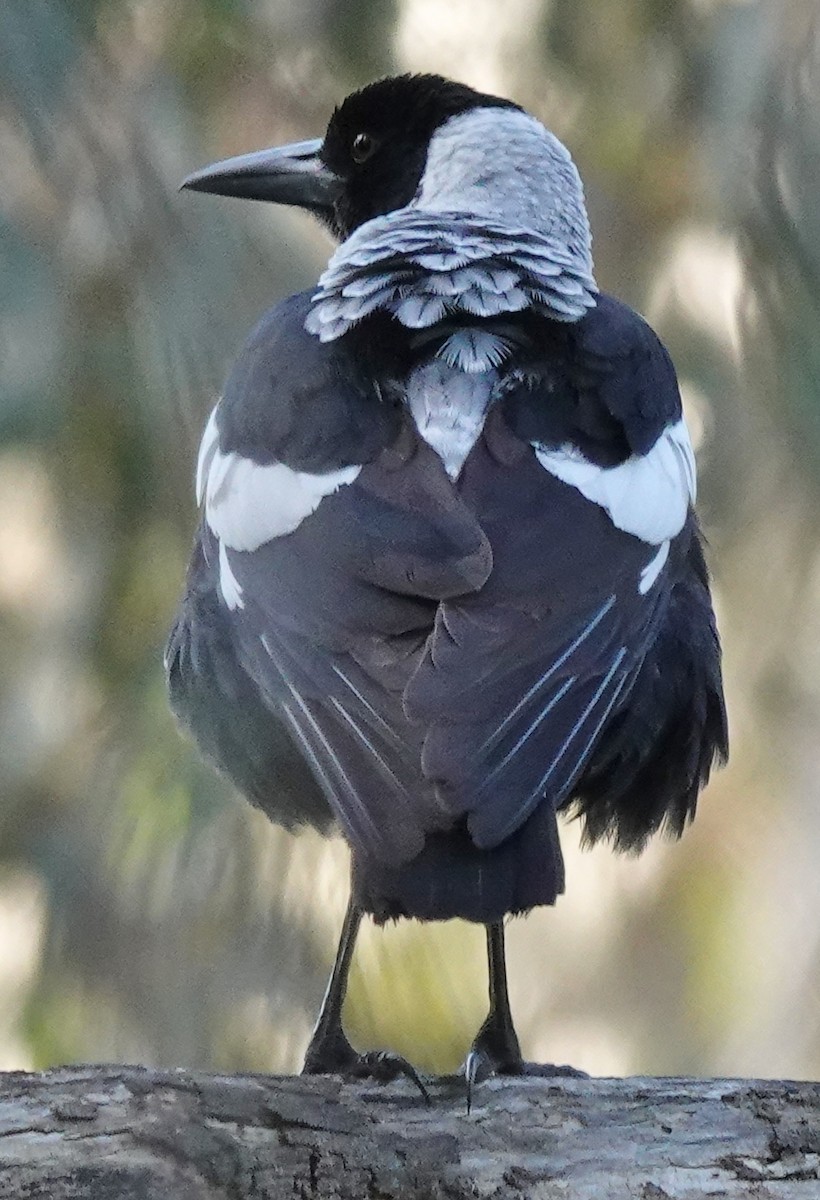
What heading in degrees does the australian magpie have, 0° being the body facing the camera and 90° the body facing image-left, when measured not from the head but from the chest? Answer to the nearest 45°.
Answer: approximately 180°
